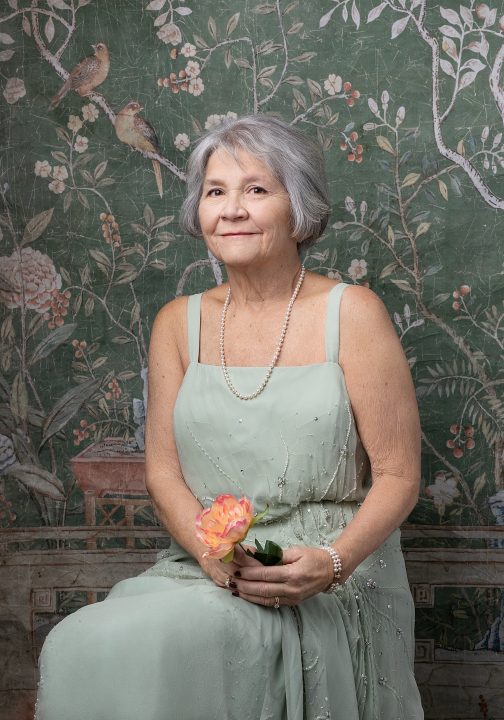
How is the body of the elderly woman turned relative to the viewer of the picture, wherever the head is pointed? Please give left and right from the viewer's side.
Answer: facing the viewer and to the left of the viewer
